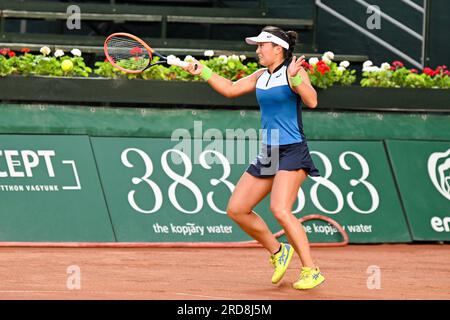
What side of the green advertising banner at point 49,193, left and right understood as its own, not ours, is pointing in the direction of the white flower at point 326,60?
left

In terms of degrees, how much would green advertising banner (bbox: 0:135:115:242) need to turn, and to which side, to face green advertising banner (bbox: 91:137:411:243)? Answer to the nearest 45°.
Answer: approximately 90° to its left

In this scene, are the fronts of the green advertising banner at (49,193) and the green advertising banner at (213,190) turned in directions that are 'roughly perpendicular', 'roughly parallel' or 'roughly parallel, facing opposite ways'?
roughly parallel

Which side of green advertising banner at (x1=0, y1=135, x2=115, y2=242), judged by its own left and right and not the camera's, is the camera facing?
front

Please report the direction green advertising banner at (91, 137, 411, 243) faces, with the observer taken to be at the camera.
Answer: facing the viewer

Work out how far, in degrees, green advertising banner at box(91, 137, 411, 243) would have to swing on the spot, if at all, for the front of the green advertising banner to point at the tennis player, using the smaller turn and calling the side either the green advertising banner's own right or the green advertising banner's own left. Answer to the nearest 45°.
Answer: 0° — it already faces them

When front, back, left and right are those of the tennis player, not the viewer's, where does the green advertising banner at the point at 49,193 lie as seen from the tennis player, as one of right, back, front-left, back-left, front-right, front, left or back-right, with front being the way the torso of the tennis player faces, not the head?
right

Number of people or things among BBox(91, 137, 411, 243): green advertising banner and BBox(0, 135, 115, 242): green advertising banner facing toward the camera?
2

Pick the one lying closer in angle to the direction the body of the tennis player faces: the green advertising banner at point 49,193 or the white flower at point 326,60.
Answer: the green advertising banner

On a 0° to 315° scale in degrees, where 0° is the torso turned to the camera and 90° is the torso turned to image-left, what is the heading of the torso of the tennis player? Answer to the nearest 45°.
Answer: approximately 45°
